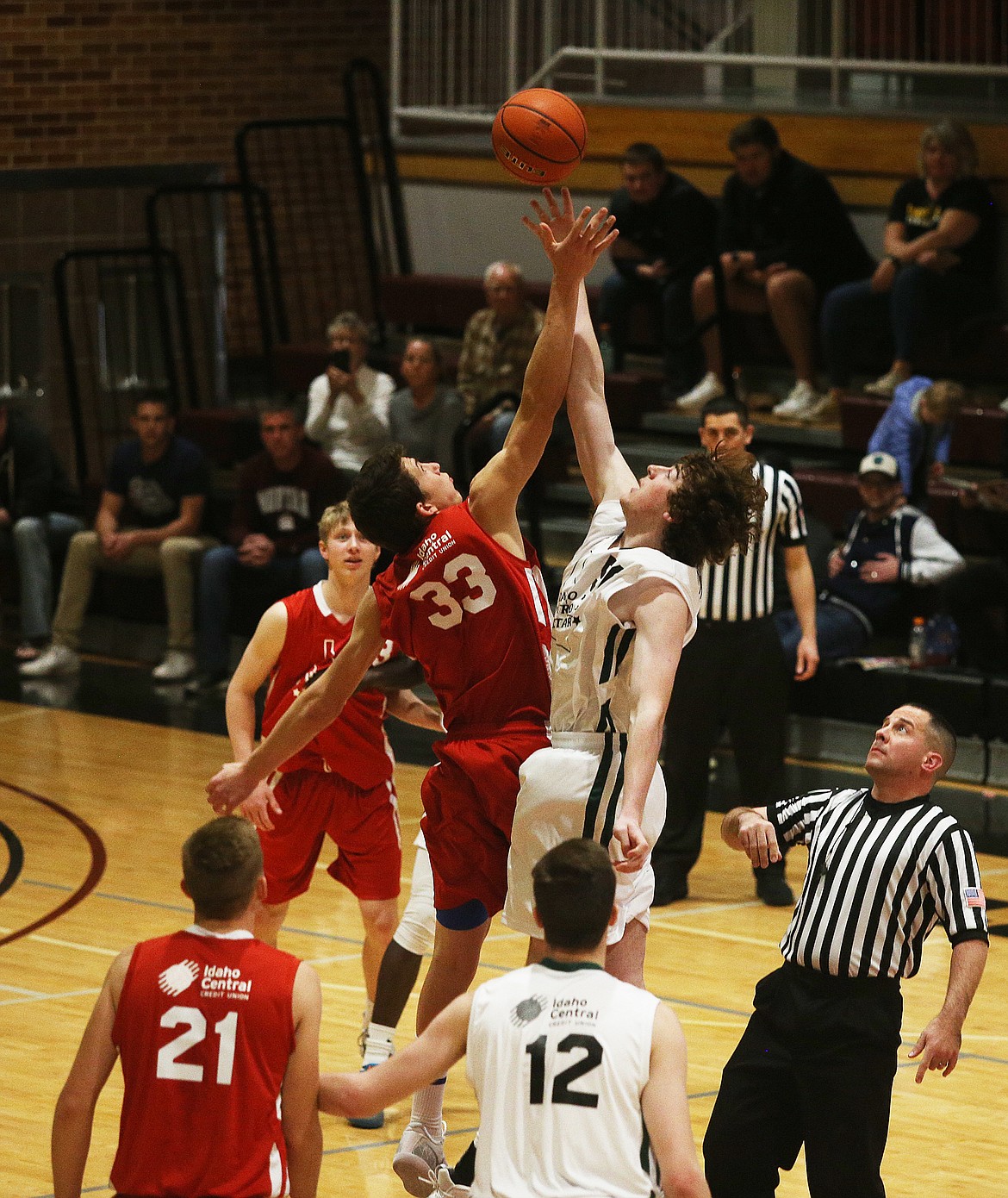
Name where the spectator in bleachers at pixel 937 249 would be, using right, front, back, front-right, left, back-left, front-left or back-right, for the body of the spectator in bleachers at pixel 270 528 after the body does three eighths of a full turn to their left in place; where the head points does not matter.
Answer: front-right

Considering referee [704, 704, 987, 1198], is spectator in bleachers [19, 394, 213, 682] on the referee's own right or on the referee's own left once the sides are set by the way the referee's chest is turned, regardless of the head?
on the referee's own right

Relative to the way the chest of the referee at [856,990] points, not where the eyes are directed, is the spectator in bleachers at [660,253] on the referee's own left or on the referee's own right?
on the referee's own right

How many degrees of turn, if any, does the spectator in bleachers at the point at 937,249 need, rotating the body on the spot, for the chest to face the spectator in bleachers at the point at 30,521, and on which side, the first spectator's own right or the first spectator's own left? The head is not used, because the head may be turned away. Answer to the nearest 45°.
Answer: approximately 45° to the first spectator's own right

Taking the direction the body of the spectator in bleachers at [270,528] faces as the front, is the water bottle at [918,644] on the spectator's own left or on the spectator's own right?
on the spectator's own left

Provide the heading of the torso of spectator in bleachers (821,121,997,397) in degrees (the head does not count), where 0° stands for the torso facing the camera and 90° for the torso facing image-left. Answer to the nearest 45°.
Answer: approximately 45°

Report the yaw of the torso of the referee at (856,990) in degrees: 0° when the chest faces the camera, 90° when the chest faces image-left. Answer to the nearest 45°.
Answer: approximately 45°

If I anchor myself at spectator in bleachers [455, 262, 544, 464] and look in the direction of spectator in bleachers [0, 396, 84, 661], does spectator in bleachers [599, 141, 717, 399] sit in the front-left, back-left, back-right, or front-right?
back-right
